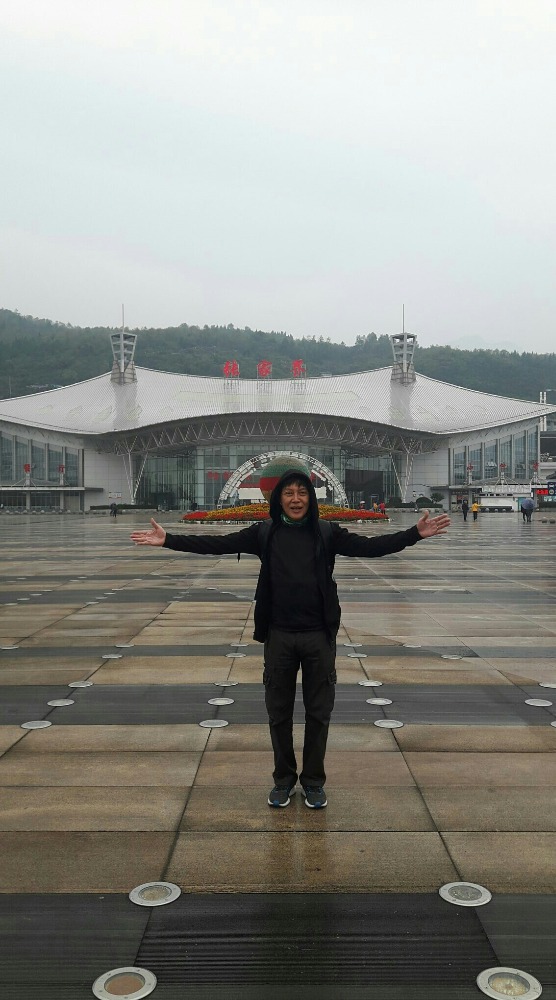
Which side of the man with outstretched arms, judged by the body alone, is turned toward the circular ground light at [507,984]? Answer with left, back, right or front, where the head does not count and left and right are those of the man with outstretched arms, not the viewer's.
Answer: front

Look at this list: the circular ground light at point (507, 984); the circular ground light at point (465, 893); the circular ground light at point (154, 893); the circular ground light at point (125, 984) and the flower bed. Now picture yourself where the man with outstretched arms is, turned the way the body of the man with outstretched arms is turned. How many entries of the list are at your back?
1

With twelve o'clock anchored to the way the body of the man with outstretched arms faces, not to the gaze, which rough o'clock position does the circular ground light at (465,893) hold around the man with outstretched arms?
The circular ground light is roughly at 11 o'clock from the man with outstretched arms.

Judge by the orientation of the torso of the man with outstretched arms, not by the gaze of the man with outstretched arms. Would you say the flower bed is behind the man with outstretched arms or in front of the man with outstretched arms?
behind

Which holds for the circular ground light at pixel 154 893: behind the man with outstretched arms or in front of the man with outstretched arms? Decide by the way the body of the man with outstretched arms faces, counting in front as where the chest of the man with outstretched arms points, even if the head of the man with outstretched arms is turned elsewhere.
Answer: in front

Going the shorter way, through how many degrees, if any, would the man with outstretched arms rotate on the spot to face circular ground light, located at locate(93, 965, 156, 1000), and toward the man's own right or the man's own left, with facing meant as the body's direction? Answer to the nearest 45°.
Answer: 0° — they already face it

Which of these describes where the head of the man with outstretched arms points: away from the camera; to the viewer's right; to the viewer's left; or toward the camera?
toward the camera

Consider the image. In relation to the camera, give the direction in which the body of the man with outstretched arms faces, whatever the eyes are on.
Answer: toward the camera

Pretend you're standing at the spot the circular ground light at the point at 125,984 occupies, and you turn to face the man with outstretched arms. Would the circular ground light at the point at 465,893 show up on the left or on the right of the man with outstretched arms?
right

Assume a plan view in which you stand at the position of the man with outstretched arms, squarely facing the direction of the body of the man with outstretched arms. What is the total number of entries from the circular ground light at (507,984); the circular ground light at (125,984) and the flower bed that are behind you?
1

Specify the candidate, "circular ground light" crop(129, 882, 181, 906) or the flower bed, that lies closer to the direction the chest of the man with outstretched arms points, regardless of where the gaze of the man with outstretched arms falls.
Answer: the circular ground light

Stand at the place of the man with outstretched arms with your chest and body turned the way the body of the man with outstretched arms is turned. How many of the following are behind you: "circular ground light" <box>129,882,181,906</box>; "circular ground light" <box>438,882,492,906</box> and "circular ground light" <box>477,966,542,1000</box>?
0
